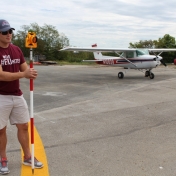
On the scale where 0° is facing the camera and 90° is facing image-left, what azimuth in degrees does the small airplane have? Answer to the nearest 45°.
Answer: approximately 315°
